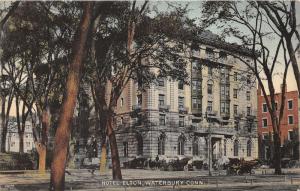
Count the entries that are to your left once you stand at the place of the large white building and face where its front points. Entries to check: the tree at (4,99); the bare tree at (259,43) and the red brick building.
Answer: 2

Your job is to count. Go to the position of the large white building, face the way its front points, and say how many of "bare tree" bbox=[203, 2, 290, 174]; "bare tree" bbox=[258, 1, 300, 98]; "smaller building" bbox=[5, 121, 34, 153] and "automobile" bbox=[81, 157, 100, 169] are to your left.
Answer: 2

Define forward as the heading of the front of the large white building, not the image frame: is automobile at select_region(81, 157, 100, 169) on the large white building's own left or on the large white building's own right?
on the large white building's own right

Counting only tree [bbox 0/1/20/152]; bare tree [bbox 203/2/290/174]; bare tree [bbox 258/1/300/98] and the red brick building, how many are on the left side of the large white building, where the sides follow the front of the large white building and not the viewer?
3

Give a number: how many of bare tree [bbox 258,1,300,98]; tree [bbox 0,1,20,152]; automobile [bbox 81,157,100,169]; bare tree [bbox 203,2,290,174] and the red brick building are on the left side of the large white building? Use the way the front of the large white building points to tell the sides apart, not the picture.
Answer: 3

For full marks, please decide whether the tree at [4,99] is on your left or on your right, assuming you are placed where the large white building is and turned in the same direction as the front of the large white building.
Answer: on your right

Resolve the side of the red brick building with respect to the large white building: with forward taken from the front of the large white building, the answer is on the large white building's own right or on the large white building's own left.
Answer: on the large white building's own left

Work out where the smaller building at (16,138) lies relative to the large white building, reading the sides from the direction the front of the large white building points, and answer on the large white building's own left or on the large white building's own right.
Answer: on the large white building's own right
